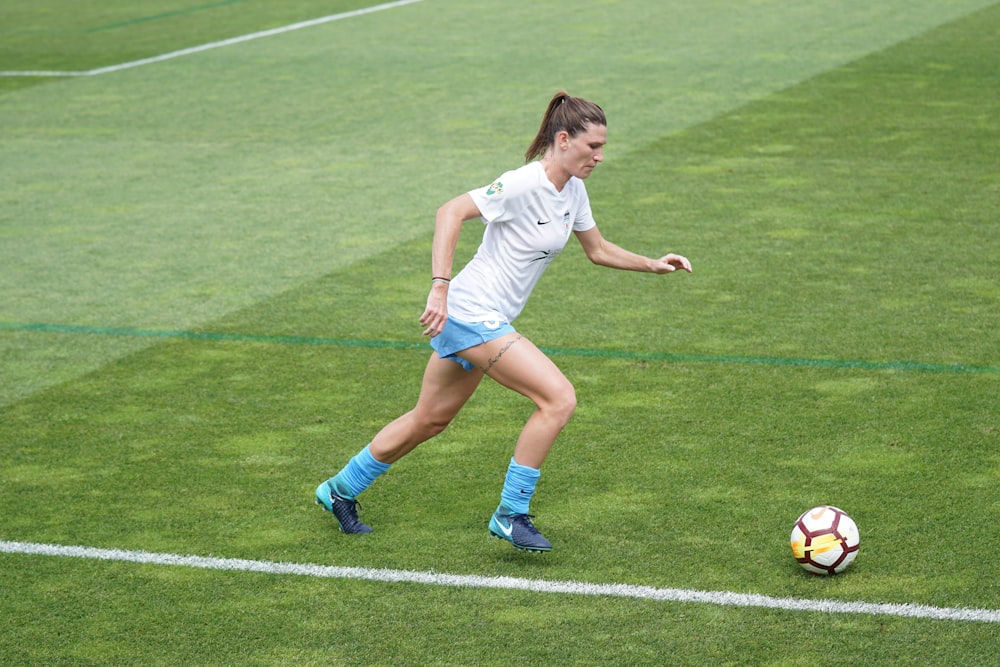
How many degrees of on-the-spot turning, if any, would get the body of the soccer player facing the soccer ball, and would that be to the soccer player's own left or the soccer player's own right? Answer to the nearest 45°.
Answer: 0° — they already face it

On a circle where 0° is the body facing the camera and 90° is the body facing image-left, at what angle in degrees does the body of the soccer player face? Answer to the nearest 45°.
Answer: approximately 315°
